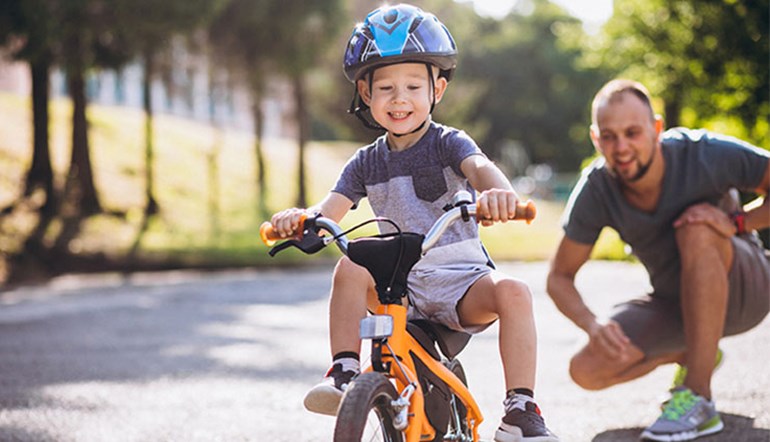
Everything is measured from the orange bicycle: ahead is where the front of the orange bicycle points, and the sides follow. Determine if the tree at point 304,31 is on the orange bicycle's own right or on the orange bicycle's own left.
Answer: on the orange bicycle's own right

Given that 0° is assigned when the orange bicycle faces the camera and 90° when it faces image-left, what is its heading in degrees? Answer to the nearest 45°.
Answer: approximately 45°

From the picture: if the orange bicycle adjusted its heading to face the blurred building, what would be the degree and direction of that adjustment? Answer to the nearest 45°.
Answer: approximately 135° to its right

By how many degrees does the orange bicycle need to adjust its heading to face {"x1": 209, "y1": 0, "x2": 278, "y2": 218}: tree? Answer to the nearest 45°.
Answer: approximately 135° to its right
